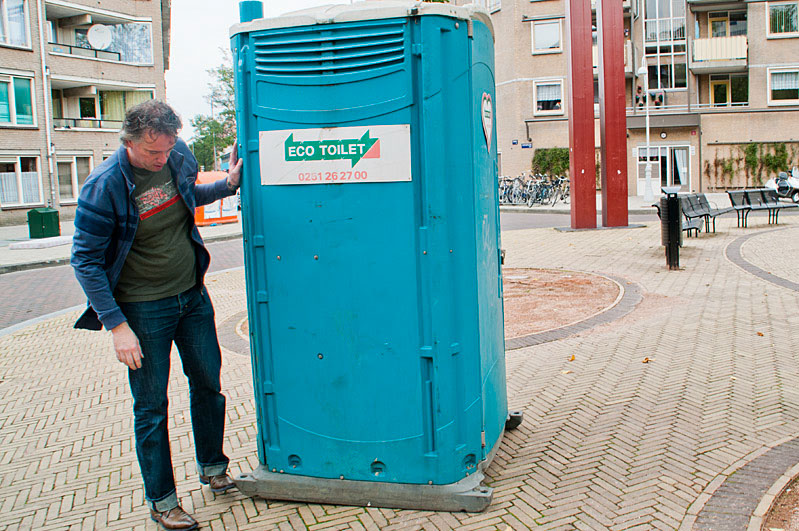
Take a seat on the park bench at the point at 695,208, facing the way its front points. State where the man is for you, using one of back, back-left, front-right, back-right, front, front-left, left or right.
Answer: front-right

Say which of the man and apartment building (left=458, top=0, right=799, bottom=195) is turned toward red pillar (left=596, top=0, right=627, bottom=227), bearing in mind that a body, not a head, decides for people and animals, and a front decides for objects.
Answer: the apartment building

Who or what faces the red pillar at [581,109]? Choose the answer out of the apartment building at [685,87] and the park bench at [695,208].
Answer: the apartment building

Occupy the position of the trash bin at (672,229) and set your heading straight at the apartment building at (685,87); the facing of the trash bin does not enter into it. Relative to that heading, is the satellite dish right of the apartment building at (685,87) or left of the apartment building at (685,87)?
left

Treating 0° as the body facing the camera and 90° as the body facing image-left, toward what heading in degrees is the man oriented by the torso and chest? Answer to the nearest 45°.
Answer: approximately 315°

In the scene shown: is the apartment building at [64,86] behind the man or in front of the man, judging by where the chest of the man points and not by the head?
behind

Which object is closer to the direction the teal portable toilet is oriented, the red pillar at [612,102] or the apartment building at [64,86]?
the red pillar

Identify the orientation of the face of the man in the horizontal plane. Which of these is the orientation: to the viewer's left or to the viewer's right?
to the viewer's right

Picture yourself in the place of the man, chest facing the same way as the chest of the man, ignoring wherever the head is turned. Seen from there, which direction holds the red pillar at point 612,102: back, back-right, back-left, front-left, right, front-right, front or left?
left

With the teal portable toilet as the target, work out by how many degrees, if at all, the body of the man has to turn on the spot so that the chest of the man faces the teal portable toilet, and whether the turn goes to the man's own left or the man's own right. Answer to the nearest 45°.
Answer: approximately 45° to the man's own left

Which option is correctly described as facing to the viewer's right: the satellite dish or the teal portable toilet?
the teal portable toilet

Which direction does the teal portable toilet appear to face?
to the viewer's right
